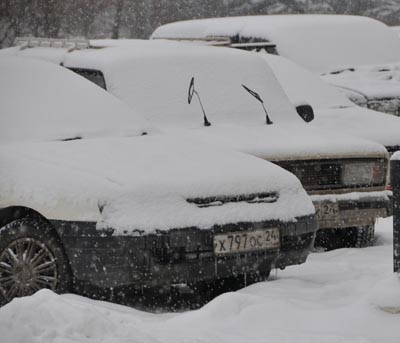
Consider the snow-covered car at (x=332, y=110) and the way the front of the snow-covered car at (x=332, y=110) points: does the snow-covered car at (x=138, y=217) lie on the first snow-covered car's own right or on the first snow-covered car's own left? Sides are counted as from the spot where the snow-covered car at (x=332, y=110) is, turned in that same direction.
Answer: on the first snow-covered car's own right

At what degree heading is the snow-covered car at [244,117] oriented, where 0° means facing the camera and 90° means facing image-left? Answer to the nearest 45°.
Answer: approximately 315°

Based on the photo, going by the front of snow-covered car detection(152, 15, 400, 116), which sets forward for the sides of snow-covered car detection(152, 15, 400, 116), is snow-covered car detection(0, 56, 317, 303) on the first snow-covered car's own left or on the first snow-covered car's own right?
on the first snow-covered car's own right

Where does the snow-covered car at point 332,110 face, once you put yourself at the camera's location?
facing the viewer and to the right of the viewer

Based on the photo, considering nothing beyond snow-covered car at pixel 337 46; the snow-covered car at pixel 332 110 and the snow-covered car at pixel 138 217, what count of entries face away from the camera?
0

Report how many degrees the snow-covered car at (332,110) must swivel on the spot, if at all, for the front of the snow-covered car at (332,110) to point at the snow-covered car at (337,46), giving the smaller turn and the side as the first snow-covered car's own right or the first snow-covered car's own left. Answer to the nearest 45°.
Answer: approximately 135° to the first snow-covered car's own left
